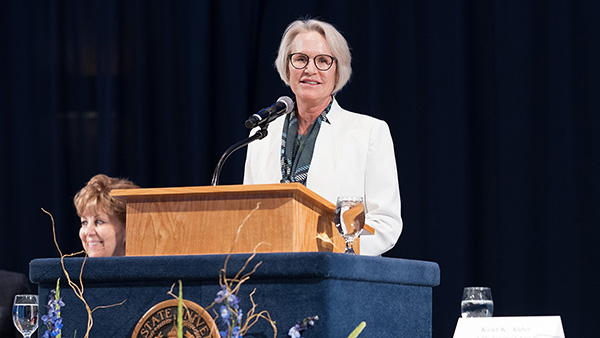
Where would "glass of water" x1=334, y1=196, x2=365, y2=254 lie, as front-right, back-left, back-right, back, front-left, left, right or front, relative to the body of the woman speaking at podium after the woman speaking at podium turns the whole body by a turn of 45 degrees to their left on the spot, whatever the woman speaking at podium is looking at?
front

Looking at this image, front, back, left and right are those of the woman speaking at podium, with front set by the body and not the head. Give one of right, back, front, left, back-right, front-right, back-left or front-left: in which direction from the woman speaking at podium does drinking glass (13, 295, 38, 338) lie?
front-right

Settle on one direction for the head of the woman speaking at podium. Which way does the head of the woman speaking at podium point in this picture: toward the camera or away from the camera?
toward the camera

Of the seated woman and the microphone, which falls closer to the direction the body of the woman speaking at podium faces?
the microphone

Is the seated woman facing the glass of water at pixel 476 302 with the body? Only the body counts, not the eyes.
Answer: no

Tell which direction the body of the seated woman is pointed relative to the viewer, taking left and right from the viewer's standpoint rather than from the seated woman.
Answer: facing the viewer and to the left of the viewer

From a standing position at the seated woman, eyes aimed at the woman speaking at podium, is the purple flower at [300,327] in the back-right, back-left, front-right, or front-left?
front-right

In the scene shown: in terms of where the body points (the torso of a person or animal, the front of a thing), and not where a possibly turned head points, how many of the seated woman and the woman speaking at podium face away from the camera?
0

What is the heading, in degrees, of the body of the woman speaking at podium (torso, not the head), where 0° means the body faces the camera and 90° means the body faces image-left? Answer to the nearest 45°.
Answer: approximately 45°

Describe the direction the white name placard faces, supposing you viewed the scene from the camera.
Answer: facing the viewer

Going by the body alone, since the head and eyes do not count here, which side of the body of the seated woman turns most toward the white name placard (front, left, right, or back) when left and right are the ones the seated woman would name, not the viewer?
left

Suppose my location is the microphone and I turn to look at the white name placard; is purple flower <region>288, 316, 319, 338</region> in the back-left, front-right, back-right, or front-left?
front-right
